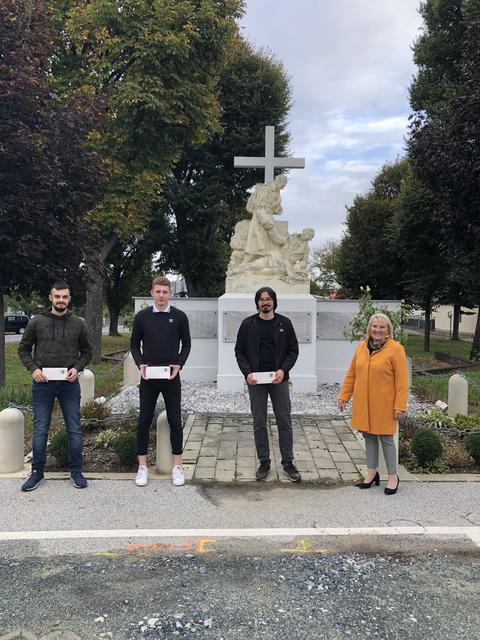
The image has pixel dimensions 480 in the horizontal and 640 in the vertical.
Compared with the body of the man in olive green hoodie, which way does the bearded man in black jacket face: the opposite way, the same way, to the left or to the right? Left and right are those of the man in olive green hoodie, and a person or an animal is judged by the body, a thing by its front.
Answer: the same way

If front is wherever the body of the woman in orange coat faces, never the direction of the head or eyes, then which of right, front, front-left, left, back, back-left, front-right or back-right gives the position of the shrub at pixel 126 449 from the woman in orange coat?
front-right

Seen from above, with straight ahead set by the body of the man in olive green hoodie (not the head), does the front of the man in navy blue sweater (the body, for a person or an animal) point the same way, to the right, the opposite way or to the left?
the same way

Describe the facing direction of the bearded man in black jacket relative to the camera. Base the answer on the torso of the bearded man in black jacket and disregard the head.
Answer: toward the camera

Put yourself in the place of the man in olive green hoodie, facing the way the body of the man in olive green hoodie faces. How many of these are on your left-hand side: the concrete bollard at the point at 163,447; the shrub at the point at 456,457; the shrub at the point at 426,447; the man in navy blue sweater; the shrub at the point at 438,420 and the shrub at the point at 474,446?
6

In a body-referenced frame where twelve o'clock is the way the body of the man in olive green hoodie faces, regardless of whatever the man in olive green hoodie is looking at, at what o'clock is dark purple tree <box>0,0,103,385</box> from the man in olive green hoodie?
The dark purple tree is roughly at 6 o'clock from the man in olive green hoodie.

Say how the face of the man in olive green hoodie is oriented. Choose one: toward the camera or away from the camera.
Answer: toward the camera

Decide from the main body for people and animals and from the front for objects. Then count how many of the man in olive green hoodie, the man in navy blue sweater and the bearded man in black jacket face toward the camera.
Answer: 3

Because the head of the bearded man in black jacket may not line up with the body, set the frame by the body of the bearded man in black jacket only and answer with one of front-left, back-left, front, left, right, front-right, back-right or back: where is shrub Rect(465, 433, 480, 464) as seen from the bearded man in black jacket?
left

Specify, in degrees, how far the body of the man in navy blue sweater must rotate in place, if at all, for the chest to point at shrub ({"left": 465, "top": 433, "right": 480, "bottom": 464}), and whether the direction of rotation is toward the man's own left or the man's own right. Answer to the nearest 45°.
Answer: approximately 90° to the man's own left

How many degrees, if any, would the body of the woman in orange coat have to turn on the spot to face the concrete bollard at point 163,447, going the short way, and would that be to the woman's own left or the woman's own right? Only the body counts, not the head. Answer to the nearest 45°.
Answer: approximately 45° to the woman's own right

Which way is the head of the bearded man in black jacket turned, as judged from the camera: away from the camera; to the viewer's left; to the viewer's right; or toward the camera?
toward the camera

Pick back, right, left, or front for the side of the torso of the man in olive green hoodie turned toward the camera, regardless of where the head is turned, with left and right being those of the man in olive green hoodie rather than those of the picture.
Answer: front

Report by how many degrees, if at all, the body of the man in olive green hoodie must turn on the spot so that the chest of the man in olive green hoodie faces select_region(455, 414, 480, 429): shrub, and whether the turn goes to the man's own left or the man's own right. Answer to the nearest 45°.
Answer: approximately 90° to the man's own left
